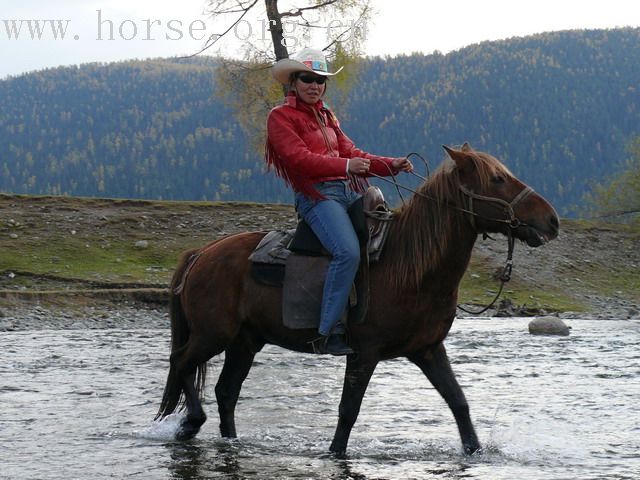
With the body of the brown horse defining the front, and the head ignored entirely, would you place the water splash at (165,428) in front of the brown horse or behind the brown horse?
behind

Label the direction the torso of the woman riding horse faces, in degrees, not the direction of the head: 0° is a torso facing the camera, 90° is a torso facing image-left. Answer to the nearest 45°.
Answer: approximately 315°

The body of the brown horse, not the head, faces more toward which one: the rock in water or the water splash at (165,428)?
the rock in water

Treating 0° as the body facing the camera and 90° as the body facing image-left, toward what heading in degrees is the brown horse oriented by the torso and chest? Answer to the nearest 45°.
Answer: approximately 270°
